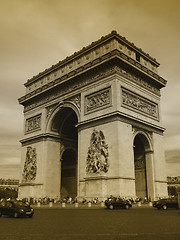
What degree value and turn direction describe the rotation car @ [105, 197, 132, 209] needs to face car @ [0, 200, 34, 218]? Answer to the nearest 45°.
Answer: approximately 135° to its right

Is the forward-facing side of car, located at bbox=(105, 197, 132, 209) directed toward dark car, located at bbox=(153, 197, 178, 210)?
yes

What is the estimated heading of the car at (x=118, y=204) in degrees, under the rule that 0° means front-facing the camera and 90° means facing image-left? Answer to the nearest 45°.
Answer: approximately 270°

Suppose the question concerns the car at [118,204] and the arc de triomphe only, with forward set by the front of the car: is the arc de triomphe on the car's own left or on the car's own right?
on the car's own left

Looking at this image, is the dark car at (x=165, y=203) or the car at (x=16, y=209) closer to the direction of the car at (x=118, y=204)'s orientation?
the dark car

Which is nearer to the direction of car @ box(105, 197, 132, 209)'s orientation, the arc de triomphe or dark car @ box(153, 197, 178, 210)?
the dark car
